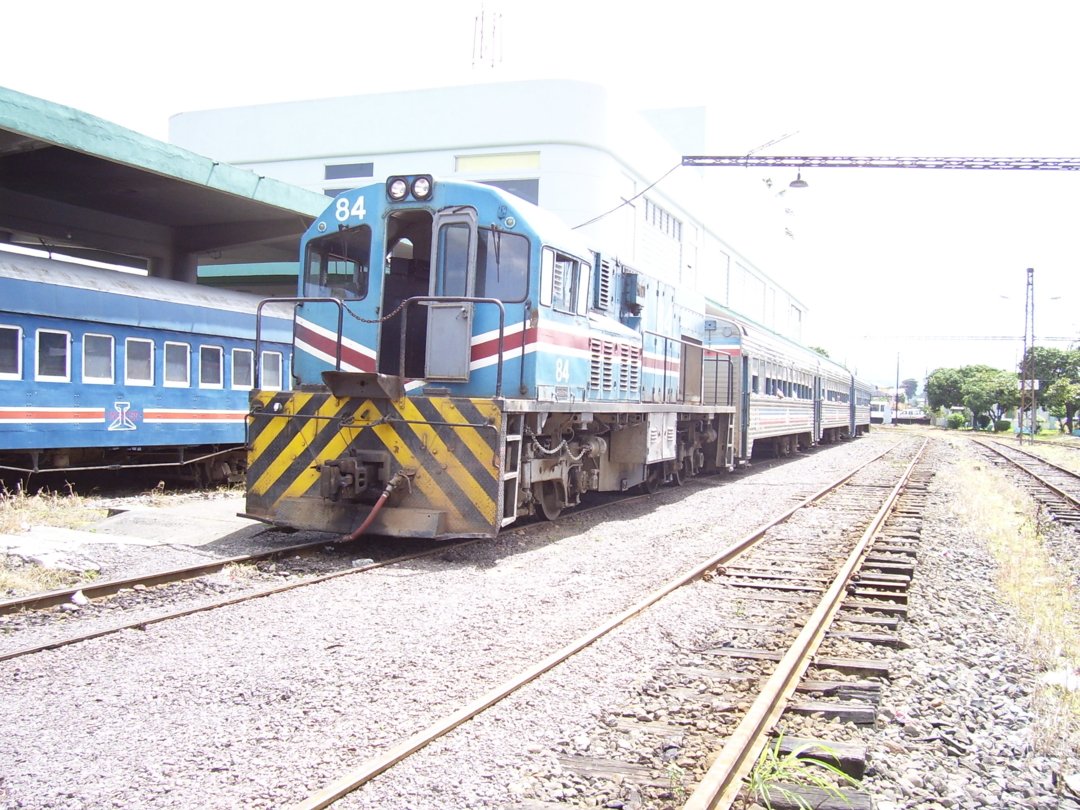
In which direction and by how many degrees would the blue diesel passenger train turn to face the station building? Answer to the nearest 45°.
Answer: approximately 135° to its right

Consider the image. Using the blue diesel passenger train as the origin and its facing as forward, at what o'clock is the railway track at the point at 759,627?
The railway track is roughly at 11 o'clock from the blue diesel passenger train.

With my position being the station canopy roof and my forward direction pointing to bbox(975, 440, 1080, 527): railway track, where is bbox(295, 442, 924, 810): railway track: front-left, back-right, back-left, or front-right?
front-right

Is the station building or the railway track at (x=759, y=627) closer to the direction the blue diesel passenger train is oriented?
the railway track

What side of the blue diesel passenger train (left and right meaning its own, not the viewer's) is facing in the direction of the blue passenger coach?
right

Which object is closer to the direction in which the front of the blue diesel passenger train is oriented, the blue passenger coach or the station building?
the blue passenger coach

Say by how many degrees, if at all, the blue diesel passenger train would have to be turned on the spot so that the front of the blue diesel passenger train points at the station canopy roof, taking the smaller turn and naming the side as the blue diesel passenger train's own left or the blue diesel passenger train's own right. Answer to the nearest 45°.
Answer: approximately 90° to the blue diesel passenger train's own right

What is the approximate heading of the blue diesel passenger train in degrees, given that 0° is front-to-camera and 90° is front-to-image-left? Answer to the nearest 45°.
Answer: approximately 45°
